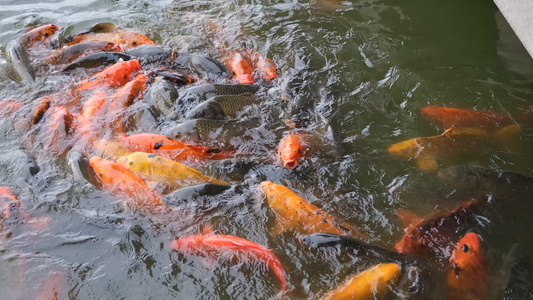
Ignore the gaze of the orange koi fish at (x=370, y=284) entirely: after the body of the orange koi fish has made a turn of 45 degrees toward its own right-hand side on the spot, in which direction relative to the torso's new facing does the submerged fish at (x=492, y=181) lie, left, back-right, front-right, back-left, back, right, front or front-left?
front-left

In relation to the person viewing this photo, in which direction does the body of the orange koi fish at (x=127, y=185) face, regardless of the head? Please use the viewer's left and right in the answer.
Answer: facing away from the viewer and to the left of the viewer

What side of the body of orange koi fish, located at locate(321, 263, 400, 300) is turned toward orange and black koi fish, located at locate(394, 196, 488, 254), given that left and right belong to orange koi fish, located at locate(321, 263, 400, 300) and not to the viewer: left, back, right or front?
front

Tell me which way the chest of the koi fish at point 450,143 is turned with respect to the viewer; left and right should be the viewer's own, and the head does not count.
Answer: facing to the left of the viewer

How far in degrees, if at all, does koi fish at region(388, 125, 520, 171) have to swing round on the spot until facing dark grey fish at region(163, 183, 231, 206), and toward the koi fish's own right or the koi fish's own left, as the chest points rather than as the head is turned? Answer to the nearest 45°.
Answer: approximately 45° to the koi fish's own left

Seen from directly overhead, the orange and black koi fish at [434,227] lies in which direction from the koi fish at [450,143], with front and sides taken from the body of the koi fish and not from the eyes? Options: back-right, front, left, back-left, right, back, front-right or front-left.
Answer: left

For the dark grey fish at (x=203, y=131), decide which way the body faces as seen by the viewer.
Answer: to the viewer's left

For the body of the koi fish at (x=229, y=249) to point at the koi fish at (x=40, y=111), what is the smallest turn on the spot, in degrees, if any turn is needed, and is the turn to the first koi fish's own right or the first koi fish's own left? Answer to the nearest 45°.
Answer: approximately 45° to the first koi fish's own right

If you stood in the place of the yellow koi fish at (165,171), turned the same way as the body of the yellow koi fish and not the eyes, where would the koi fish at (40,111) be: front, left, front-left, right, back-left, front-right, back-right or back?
front-right

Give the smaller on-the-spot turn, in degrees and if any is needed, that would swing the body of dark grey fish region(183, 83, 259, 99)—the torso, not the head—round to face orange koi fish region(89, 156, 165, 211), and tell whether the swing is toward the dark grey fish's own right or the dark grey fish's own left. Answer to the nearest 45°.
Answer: approximately 45° to the dark grey fish's own left

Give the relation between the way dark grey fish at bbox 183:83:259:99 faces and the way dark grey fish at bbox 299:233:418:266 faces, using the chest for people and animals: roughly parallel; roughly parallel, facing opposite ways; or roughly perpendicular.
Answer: roughly parallel

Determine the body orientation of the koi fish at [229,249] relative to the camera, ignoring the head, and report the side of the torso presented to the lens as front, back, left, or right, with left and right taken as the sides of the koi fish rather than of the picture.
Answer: left

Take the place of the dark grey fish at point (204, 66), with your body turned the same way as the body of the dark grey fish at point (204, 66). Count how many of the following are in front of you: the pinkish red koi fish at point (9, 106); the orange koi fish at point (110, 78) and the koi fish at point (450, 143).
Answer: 2

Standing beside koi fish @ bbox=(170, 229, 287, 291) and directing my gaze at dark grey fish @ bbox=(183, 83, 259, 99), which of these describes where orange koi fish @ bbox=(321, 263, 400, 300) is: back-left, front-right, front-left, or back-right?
back-right

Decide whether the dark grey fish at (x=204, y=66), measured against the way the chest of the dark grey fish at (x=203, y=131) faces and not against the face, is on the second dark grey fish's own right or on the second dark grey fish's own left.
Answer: on the second dark grey fish's own right
